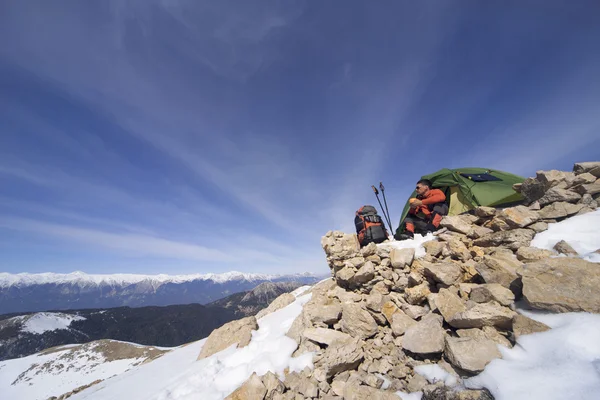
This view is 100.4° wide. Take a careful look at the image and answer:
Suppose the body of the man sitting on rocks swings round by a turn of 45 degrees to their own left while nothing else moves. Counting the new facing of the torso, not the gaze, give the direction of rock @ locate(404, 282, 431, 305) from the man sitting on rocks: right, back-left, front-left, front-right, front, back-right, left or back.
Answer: front

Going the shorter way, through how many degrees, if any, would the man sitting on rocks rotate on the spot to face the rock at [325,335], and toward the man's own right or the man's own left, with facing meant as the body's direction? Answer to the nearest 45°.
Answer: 0° — they already face it

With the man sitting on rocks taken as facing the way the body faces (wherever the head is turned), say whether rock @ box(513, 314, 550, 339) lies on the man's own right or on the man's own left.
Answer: on the man's own left

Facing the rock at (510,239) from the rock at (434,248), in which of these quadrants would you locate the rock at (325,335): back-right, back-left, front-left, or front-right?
back-right

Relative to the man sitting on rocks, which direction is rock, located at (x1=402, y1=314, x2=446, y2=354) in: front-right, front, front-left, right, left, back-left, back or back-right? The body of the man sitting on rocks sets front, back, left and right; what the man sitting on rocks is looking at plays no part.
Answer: front-left

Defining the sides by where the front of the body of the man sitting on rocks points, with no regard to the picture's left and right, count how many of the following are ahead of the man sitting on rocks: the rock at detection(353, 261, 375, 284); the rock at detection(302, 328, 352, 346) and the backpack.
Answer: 3

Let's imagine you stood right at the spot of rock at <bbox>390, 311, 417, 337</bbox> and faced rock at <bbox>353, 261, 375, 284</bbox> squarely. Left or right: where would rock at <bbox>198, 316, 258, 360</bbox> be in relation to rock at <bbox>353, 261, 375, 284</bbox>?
left

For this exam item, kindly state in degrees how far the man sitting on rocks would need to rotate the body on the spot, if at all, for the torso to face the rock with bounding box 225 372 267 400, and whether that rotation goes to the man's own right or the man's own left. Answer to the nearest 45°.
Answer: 0° — they already face it

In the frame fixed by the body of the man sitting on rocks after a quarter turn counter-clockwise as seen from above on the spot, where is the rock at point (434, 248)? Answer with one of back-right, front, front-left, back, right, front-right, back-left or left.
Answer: front-right

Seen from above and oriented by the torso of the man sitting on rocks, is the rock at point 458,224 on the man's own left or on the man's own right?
on the man's own left

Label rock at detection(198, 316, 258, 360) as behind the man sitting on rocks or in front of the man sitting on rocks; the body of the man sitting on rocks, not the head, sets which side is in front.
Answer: in front

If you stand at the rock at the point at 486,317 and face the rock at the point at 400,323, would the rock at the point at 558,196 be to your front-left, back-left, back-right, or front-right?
back-right

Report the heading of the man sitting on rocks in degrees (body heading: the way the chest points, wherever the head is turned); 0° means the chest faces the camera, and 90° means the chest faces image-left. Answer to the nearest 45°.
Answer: approximately 45°
